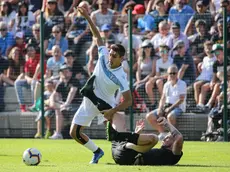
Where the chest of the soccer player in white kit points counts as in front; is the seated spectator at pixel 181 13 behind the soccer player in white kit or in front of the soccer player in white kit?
behind

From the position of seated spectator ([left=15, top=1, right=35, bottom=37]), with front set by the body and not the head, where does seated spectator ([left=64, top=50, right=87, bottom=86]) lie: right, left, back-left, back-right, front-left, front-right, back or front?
front-left

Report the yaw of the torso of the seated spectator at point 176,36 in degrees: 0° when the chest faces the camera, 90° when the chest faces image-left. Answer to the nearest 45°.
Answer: approximately 0°

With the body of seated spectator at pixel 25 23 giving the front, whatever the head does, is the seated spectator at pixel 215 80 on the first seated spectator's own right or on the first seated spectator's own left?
on the first seated spectator's own left
